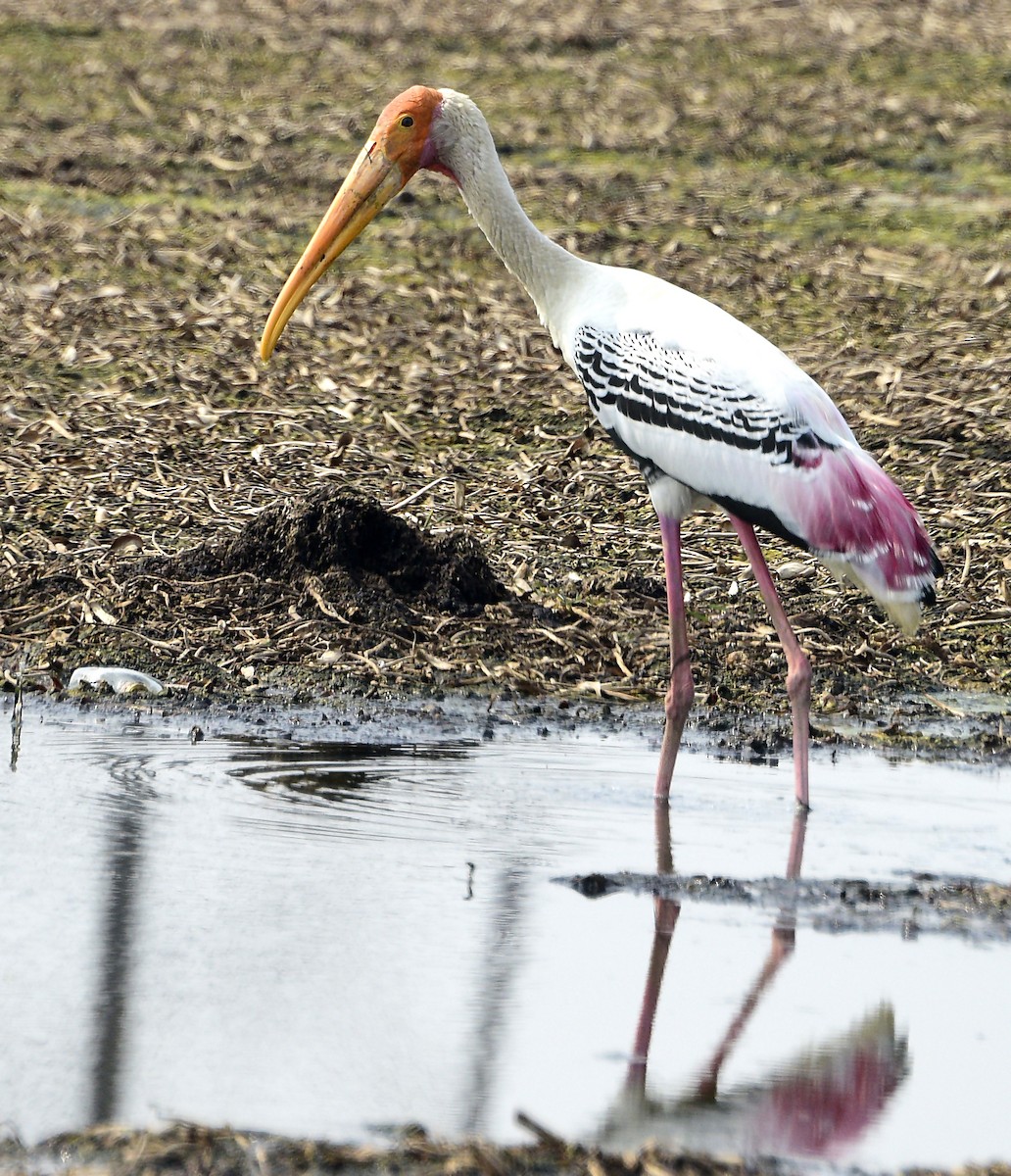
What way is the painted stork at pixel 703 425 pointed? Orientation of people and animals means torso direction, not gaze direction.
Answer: to the viewer's left

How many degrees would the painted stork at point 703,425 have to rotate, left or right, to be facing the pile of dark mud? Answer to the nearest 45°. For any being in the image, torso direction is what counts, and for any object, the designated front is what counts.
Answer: approximately 45° to its right
